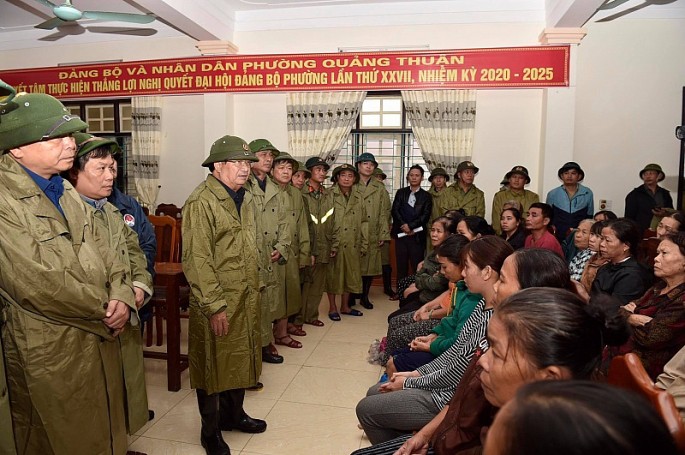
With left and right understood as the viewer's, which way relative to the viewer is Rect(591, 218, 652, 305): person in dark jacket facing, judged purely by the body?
facing to the left of the viewer

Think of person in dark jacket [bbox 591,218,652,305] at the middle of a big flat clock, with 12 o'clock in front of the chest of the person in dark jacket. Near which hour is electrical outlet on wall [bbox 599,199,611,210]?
The electrical outlet on wall is roughly at 3 o'clock from the person in dark jacket.

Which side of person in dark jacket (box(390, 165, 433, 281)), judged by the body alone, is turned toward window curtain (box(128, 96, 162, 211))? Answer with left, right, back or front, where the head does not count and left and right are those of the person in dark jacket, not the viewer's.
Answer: right

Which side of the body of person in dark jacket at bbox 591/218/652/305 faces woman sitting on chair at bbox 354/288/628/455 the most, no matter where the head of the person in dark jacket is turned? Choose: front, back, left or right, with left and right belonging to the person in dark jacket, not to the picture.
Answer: left

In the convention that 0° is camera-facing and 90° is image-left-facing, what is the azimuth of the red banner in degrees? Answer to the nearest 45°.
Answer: approximately 0°

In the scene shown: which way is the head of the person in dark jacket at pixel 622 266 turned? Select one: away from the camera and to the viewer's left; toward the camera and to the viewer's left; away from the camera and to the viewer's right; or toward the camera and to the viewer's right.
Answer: toward the camera and to the viewer's left

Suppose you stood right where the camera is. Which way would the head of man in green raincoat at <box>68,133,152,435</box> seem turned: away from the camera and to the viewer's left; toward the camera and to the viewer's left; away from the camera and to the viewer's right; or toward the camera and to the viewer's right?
toward the camera and to the viewer's right

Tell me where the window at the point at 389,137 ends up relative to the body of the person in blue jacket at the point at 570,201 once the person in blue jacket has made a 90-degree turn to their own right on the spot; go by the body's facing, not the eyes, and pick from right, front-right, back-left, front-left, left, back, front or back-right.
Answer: front

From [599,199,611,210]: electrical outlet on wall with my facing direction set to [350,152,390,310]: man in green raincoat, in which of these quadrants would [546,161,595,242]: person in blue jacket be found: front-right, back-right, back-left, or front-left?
front-left

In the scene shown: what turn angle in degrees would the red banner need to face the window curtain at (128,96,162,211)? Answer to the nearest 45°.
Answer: approximately 135° to its right

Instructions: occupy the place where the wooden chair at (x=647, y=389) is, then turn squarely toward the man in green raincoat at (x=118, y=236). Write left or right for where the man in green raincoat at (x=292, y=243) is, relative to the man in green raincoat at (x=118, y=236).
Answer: right

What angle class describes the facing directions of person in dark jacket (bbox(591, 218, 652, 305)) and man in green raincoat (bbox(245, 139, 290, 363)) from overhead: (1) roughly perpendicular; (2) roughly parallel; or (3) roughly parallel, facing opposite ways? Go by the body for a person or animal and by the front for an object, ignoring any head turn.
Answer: roughly parallel, facing opposite ways

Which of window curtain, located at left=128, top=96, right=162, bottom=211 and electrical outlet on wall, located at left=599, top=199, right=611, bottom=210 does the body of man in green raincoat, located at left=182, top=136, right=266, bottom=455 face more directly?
the electrical outlet on wall

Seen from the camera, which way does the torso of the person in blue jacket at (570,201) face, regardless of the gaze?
toward the camera

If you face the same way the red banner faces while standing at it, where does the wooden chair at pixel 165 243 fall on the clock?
The wooden chair is roughly at 1 o'clock from the red banner.

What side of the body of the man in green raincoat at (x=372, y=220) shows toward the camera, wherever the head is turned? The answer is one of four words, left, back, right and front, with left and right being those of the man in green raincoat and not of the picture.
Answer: front

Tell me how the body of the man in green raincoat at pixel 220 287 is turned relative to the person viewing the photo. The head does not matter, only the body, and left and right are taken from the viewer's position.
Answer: facing the viewer and to the right of the viewer

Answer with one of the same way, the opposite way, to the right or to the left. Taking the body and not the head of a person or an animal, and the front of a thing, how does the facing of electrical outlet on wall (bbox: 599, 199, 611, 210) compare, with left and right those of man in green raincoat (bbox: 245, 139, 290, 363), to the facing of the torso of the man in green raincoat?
to the right
